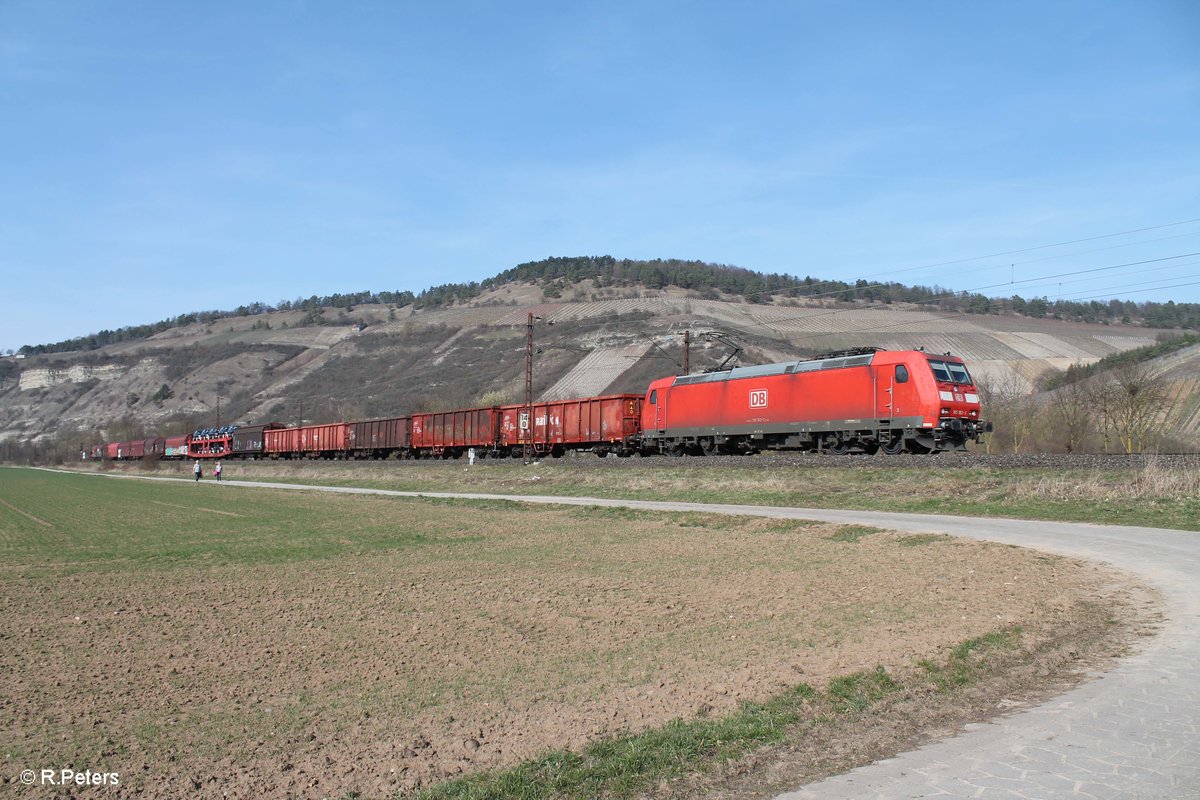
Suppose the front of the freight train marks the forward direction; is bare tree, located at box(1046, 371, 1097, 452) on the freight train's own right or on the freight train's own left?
on the freight train's own left

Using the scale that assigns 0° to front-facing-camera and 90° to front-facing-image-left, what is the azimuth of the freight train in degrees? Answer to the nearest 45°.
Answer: approximately 315°
